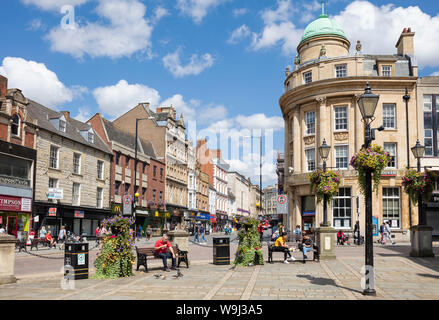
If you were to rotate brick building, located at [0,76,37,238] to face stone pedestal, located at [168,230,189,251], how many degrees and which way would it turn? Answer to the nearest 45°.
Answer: approximately 45° to its right

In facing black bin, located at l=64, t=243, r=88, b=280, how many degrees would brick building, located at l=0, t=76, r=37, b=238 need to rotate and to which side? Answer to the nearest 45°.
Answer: approximately 45° to its right

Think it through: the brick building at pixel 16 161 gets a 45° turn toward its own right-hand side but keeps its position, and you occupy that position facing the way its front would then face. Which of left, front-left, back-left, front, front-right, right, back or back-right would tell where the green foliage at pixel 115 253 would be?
front

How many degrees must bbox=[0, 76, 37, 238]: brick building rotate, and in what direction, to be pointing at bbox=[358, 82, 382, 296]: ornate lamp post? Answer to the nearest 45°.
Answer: approximately 45° to its right

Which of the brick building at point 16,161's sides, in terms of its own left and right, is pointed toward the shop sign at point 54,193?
left

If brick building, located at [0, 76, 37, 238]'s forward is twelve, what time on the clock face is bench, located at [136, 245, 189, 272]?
The bench is roughly at 1 o'clock from the brick building.

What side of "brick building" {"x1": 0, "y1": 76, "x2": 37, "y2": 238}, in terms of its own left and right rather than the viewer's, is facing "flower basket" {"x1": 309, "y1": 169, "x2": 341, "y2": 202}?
front

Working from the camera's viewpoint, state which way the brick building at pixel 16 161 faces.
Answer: facing the viewer and to the right of the viewer

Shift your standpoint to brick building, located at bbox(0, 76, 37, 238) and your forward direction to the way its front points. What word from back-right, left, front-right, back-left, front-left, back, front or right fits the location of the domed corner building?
front-left

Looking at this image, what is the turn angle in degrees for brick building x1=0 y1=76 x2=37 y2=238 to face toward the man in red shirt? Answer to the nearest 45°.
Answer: approximately 45° to its right
